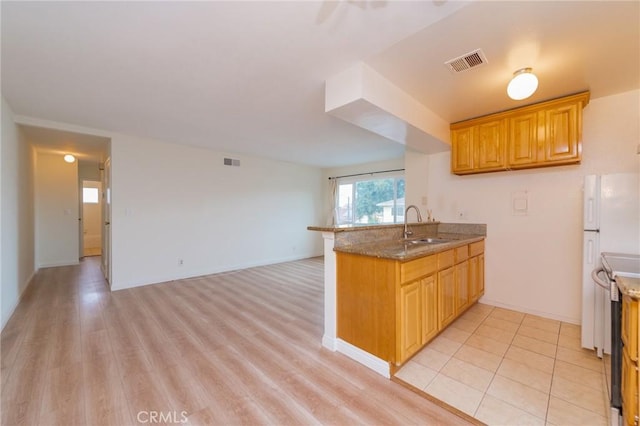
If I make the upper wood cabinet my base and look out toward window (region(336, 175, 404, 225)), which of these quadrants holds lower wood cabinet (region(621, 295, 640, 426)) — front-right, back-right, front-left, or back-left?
back-left

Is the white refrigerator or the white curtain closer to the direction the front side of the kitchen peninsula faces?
the white refrigerator

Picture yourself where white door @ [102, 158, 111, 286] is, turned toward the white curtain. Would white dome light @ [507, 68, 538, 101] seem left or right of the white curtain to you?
right

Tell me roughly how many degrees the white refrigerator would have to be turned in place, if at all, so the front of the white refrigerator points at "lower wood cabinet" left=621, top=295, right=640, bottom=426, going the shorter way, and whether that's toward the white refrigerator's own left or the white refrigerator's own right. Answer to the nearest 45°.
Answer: approximately 90° to the white refrigerator's own left

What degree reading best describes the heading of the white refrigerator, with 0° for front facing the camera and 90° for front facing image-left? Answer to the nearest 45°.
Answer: approximately 90°

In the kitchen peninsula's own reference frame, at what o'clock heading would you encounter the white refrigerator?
The white refrigerator is roughly at 10 o'clock from the kitchen peninsula.

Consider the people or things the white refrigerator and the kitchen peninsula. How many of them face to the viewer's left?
1

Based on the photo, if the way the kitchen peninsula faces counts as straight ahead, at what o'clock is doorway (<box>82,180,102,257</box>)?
The doorway is roughly at 5 o'clock from the kitchen peninsula.

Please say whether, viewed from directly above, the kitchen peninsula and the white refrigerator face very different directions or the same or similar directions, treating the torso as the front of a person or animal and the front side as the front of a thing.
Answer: very different directions
